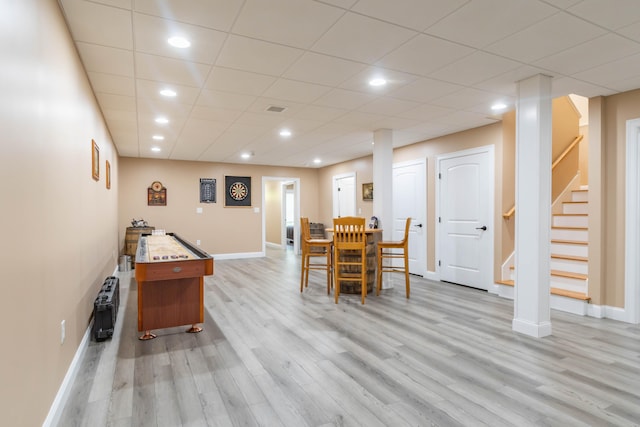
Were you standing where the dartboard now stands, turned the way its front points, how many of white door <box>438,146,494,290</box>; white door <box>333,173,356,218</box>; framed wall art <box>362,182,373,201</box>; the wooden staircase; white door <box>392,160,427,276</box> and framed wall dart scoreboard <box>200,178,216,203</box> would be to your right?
1

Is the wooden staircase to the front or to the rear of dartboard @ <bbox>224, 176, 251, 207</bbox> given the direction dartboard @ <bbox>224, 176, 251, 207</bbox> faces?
to the front

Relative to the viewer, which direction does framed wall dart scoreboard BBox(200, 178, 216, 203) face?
toward the camera

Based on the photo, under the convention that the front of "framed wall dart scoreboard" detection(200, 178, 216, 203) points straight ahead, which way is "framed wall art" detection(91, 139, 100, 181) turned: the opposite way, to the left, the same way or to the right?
to the left

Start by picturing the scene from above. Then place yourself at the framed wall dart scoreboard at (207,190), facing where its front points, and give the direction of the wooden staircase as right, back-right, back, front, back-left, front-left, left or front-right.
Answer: front-left

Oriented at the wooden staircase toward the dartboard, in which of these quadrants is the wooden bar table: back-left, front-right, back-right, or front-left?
front-left

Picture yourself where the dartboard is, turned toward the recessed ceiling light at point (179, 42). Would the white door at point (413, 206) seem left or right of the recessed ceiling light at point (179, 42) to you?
left

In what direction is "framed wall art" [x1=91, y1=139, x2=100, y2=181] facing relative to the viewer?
to the viewer's right

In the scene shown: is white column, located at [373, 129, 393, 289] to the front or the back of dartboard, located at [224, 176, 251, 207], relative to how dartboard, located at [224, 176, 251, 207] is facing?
to the front

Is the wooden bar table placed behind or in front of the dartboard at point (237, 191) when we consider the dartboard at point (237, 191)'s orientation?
in front

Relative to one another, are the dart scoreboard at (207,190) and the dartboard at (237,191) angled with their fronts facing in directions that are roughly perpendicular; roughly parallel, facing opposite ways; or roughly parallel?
roughly parallel

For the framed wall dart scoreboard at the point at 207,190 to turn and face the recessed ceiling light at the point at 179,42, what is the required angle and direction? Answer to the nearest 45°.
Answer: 0° — it already faces it

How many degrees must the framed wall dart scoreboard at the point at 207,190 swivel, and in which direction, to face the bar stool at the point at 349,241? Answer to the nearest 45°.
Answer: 0° — it already faces it

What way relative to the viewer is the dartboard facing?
toward the camera

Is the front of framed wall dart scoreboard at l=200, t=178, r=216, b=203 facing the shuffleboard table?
yes

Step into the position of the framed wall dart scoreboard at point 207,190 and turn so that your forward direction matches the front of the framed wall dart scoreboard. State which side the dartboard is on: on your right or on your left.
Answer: on your left
